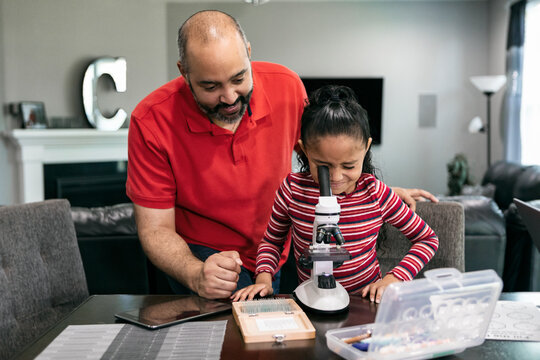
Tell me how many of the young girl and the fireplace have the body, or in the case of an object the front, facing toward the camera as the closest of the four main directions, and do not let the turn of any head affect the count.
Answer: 2

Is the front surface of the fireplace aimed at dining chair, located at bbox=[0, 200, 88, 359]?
yes

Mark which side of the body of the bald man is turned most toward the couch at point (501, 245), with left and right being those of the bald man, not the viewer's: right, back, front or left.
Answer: left

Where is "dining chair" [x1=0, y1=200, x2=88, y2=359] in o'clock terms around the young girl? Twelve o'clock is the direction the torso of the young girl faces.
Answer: The dining chair is roughly at 3 o'clock from the young girl.

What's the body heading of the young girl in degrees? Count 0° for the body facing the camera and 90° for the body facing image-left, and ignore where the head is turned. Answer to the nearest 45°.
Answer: approximately 0°

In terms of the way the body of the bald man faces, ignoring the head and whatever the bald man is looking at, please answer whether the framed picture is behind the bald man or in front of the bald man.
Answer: behind
